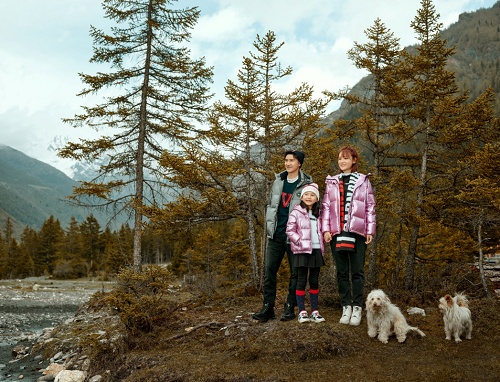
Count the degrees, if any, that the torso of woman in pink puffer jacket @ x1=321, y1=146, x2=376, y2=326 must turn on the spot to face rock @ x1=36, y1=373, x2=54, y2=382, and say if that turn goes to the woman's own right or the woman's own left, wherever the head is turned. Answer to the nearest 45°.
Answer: approximately 90° to the woman's own right

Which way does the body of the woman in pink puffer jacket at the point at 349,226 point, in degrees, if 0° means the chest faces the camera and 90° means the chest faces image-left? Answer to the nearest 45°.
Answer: approximately 0°

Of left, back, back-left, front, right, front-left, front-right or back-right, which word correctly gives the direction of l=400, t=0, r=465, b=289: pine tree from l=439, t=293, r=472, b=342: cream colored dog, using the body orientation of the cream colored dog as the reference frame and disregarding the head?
back-right

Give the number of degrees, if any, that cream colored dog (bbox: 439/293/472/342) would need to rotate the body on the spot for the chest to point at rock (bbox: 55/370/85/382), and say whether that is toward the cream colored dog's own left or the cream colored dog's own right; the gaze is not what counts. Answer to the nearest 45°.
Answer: approximately 45° to the cream colored dog's own right

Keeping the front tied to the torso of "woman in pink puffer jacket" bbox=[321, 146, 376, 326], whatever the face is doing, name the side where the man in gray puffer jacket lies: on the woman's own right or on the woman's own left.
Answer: on the woman's own right

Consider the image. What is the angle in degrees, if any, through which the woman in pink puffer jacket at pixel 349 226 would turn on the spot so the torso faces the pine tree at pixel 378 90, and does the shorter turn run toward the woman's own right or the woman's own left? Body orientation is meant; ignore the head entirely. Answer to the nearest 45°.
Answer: approximately 180°

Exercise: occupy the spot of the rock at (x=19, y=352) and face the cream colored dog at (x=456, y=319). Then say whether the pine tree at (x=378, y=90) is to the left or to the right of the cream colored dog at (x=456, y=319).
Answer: left

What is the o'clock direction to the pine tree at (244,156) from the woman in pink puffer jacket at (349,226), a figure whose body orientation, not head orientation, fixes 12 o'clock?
The pine tree is roughly at 5 o'clock from the woman in pink puffer jacket.
